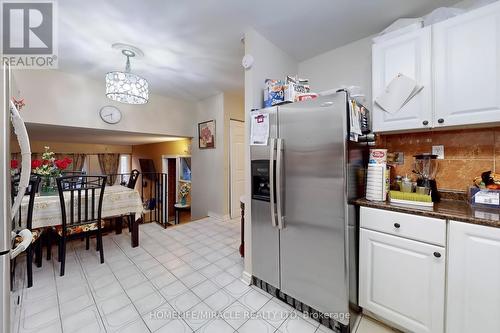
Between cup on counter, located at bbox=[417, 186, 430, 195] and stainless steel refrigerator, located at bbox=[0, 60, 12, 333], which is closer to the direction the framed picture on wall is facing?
the stainless steel refrigerator

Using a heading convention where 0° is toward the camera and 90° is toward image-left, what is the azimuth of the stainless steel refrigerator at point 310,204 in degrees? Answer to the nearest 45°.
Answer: approximately 45°

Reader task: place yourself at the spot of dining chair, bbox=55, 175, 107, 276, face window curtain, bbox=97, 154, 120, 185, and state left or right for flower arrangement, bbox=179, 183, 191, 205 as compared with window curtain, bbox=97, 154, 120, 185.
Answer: right

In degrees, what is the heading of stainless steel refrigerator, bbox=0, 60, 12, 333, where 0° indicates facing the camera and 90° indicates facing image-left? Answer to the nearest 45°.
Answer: approximately 270°

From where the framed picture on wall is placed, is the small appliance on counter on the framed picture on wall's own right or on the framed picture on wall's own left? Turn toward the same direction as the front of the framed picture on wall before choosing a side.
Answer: on the framed picture on wall's own left

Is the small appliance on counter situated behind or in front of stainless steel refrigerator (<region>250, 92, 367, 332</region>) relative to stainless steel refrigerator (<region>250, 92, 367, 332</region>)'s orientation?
behind

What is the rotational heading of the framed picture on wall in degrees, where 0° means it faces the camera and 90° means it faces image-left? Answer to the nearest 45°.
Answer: approximately 45°

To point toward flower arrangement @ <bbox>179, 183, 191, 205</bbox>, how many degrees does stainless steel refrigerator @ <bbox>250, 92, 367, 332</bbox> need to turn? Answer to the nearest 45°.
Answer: approximately 90° to its right

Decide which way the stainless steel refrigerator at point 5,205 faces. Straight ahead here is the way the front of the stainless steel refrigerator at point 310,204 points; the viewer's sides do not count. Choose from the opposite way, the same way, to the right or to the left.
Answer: the opposite way
